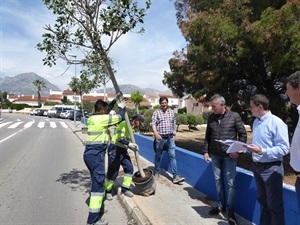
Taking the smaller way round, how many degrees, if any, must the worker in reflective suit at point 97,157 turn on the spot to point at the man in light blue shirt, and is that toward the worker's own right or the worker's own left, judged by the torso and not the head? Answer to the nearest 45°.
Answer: approximately 90° to the worker's own right

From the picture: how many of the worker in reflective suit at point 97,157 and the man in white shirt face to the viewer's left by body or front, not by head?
1

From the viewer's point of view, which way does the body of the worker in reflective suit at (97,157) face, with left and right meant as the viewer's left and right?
facing away from the viewer and to the right of the viewer

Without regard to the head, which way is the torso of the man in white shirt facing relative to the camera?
to the viewer's left

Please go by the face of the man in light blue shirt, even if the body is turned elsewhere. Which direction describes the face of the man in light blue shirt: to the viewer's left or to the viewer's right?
to the viewer's left

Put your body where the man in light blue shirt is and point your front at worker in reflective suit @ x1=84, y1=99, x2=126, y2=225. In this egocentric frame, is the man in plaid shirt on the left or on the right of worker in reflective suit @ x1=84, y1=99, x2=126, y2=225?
right
